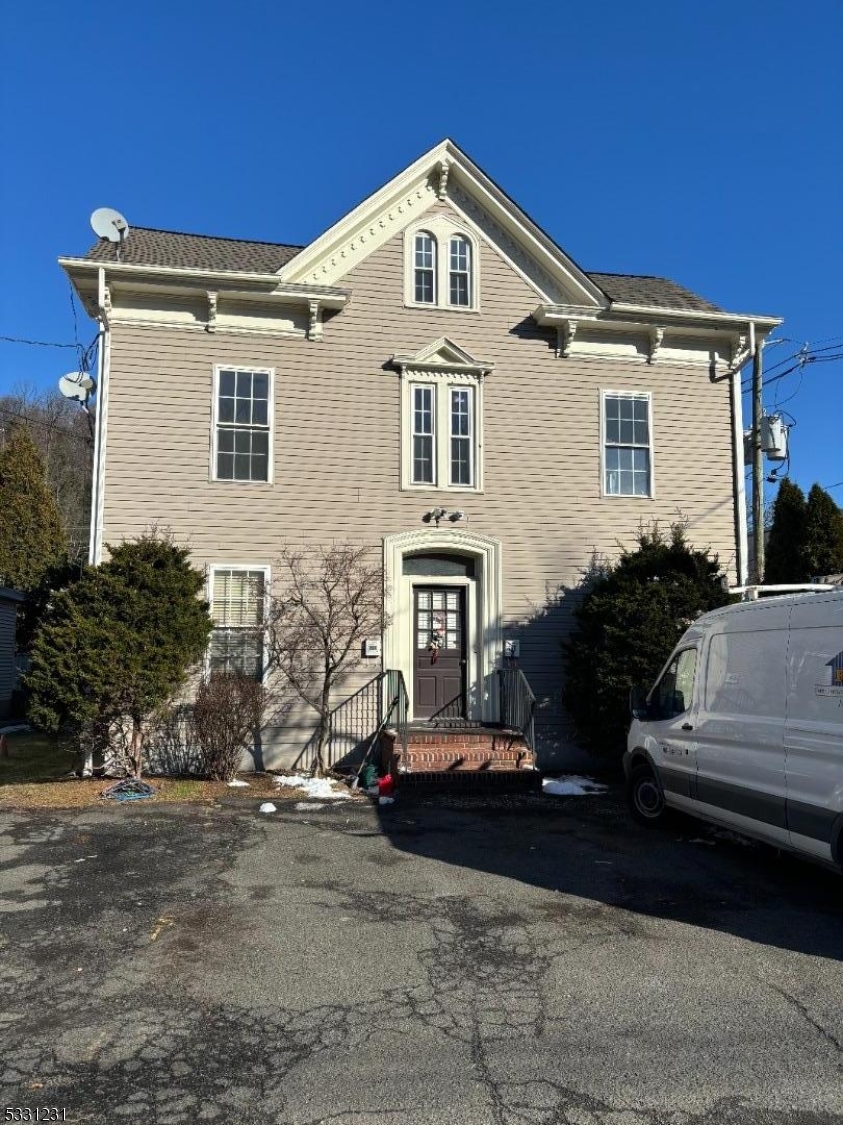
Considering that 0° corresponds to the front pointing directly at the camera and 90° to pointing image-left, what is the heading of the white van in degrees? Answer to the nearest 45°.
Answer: approximately 135°

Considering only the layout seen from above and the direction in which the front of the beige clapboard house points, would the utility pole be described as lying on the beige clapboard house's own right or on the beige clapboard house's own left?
on the beige clapboard house's own left

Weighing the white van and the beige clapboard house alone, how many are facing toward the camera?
1

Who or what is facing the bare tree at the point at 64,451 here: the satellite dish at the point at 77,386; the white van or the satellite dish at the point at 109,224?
the white van

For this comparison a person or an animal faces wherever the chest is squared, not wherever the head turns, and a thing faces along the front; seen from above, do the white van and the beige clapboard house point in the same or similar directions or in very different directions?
very different directions
